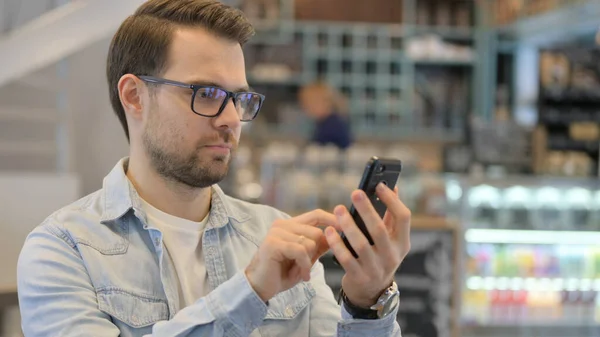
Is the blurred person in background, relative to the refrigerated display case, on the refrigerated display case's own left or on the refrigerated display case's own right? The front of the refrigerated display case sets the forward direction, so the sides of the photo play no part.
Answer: on the refrigerated display case's own right

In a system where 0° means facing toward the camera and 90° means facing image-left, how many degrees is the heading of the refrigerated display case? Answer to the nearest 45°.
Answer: approximately 0°

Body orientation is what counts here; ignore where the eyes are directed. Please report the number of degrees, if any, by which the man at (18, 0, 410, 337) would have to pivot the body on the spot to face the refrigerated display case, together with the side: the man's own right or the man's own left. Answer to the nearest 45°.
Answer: approximately 90° to the man's own left

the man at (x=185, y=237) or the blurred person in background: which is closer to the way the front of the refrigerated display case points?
the man

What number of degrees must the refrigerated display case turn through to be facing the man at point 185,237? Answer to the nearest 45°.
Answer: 0° — it already faces them

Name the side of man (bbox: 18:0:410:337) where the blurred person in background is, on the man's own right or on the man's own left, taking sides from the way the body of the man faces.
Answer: on the man's own left

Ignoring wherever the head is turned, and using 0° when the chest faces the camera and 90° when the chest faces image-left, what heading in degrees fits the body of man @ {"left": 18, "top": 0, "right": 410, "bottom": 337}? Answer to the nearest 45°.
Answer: approximately 315°
